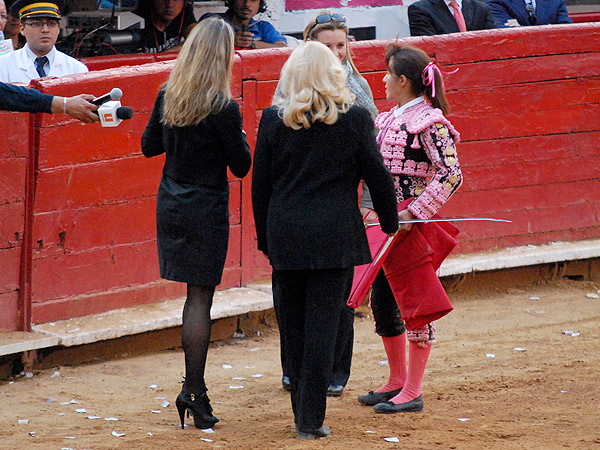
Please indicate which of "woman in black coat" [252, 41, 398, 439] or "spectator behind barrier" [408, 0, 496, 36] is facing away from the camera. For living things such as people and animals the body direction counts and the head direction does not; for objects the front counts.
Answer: the woman in black coat

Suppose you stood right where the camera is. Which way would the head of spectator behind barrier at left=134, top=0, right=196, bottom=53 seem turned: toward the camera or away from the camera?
toward the camera

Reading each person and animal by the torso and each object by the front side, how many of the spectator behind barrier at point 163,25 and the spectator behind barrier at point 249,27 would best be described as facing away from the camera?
0

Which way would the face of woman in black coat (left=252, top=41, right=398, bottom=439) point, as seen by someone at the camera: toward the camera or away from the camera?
away from the camera

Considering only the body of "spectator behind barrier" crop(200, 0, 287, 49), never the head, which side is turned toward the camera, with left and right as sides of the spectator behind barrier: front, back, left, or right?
front

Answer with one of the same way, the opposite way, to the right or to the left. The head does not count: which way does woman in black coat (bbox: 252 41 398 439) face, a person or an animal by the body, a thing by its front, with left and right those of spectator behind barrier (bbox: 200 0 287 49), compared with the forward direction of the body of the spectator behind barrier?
the opposite way

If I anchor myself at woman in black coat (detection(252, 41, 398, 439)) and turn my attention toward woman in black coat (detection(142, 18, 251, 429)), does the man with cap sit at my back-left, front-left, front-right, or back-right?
front-right

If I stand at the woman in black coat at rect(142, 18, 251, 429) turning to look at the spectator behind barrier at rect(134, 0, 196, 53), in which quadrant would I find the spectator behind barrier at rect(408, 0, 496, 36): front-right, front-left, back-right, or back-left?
front-right

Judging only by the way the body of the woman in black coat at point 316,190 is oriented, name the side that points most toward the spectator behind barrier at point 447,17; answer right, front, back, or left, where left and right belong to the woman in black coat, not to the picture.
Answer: front

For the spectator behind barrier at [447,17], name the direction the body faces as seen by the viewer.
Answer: toward the camera

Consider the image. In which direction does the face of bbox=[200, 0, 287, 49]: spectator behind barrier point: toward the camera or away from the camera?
toward the camera

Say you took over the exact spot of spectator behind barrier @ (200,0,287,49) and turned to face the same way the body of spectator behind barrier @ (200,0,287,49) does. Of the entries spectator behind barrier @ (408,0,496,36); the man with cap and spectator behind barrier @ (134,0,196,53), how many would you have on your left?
1

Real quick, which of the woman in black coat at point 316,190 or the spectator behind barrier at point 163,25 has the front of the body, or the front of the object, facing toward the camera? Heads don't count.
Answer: the spectator behind barrier

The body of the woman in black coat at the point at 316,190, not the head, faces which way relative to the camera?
away from the camera

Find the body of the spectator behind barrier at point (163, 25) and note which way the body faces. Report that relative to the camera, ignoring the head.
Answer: toward the camera

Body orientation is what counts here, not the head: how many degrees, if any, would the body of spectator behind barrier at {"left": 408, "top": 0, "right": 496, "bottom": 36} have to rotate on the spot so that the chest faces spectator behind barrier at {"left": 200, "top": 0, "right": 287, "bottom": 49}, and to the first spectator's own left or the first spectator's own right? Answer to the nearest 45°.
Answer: approximately 90° to the first spectator's own right

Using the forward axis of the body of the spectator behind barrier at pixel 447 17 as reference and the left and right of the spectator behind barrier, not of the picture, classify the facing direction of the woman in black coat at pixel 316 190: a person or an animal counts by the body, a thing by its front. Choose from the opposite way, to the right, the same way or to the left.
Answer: the opposite way

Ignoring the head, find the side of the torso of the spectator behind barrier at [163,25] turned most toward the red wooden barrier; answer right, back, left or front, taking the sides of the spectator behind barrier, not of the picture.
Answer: front
